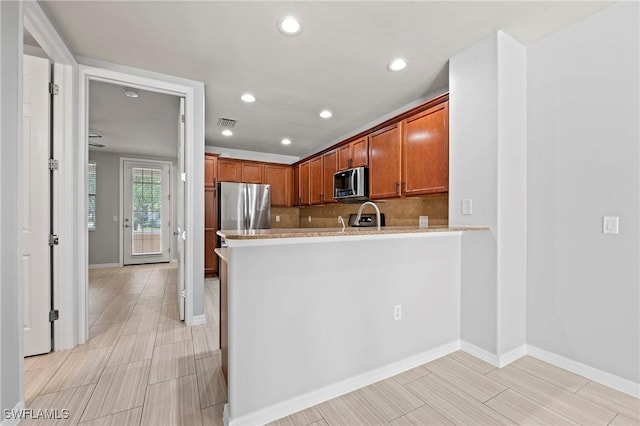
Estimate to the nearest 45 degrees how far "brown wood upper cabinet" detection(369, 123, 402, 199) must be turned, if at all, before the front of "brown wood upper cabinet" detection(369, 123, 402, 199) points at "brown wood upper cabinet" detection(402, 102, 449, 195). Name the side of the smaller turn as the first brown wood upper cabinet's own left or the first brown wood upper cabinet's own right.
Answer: approximately 90° to the first brown wood upper cabinet's own left

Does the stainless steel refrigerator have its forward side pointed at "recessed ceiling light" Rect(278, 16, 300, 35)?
yes

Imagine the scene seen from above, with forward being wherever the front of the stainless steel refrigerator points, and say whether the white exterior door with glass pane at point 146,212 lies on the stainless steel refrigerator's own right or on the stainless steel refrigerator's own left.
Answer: on the stainless steel refrigerator's own right

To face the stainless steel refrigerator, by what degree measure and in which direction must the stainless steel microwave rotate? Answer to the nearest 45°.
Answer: approximately 90° to its right

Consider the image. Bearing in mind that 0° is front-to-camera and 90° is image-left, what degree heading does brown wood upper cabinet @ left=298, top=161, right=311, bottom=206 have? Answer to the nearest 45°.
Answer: approximately 45°

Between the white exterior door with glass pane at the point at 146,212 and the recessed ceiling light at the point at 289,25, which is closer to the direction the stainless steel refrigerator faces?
the recessed ceiling light

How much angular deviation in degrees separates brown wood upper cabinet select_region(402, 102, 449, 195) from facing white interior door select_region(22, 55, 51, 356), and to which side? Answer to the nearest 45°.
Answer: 0° — it already faces it

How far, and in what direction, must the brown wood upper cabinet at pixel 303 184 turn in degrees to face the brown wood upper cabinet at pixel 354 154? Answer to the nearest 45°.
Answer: approximately 90° to its left

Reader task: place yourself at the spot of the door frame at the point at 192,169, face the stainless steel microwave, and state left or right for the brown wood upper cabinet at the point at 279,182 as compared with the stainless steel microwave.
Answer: left

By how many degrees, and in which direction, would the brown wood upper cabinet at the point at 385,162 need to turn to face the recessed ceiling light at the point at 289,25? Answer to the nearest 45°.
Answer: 0° — it already faces it
